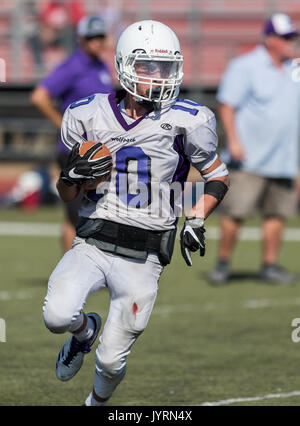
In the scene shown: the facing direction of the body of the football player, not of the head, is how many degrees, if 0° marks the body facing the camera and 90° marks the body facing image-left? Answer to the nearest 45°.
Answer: approximately 0°

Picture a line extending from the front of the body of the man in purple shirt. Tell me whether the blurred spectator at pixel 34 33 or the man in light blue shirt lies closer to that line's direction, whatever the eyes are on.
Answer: the man in light blue shirt

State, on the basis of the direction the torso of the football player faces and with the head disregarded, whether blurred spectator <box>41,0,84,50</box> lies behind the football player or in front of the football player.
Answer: behind

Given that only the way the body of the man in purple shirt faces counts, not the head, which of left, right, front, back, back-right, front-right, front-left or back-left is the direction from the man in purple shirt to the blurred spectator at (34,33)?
back-left

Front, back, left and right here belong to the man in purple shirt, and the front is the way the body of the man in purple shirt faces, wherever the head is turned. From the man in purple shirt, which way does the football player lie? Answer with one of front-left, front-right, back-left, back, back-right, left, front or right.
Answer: front-right

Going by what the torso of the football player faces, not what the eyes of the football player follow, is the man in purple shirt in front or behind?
behind

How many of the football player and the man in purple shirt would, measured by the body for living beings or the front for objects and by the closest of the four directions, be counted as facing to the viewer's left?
0

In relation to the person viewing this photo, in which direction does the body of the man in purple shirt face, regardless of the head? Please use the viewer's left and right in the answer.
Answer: facing the viewer and to the right of the viewer

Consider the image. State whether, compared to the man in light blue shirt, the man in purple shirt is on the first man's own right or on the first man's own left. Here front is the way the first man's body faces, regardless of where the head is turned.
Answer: on the first man's own right
